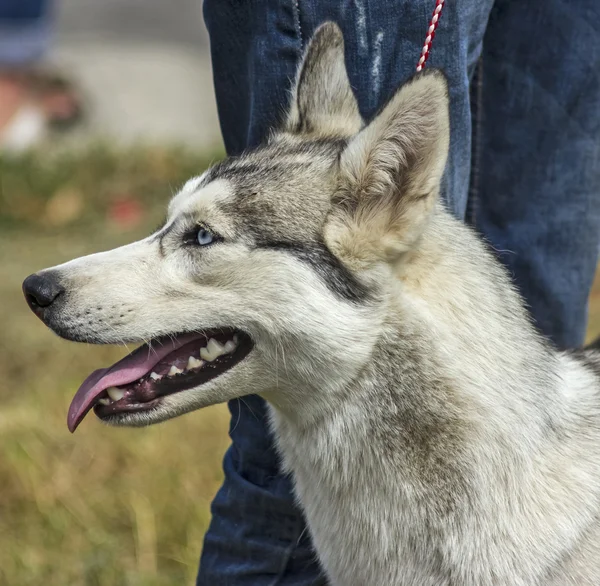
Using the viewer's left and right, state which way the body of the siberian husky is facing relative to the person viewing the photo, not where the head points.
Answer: facing to the left of the viewer

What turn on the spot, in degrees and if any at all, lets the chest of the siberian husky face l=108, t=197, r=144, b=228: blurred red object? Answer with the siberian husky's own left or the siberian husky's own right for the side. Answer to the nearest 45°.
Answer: approximately 45° to the siberian husky's own right
